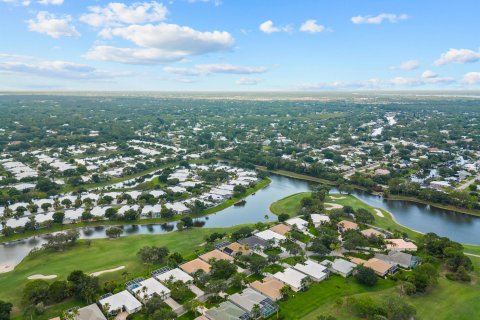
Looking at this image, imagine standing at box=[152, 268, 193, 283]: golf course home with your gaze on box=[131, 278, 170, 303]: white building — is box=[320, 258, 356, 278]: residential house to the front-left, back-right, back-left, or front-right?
back-left

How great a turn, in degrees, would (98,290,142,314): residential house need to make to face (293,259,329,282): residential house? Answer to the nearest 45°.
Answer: approximately 45° to its left

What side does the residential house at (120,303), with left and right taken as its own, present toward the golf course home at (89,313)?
right

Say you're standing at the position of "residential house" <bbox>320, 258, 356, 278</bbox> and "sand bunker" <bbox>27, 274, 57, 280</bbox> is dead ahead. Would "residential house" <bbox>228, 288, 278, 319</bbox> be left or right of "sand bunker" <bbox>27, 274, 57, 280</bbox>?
left

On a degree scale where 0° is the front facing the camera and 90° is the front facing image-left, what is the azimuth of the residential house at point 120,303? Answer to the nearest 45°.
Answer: approximately 315°

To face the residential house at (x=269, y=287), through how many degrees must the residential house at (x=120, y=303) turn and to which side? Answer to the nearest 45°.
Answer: approximately 45° to its left

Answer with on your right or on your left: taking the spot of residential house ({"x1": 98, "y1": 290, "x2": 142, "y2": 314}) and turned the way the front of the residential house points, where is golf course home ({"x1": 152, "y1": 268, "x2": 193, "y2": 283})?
on your left

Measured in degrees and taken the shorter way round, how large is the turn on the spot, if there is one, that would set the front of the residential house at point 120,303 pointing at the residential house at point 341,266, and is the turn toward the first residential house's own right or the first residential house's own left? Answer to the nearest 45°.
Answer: approximately 45° to the first residential house's own left

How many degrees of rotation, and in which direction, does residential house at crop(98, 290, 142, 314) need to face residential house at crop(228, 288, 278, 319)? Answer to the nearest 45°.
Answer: approximately 45° to its left
